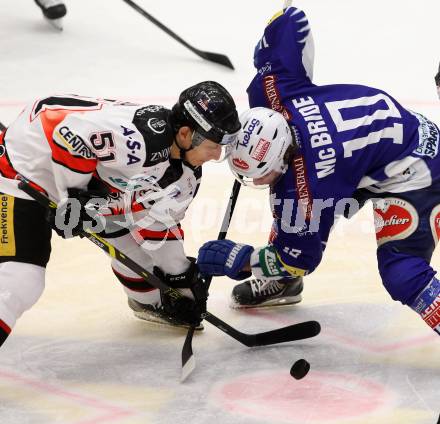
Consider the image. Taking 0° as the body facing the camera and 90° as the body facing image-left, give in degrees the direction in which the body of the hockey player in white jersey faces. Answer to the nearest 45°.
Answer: approximately 270°

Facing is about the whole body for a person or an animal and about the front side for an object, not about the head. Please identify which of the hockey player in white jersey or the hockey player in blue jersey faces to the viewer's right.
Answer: the hockey player in white jersey

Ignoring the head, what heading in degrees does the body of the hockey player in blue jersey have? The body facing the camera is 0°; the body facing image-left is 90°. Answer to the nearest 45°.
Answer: approximately 90°

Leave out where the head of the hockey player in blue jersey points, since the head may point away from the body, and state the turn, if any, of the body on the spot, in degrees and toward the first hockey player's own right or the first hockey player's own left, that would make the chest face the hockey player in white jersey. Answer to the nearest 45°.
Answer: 0° — they already face them

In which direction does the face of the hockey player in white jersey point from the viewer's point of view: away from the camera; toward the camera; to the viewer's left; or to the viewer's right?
to the viewer's right

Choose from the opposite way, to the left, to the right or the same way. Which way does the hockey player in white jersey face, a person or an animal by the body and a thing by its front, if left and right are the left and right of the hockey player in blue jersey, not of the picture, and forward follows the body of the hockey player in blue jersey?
the opposite way

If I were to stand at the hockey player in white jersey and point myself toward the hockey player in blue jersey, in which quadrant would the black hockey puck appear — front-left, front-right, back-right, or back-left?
front-right

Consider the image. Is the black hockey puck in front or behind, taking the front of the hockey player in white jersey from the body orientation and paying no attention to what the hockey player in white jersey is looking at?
in front

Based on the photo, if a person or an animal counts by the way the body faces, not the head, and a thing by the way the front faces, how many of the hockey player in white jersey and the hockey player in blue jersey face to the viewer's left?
1

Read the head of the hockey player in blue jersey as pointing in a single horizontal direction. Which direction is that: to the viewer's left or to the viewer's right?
to the viewer's left

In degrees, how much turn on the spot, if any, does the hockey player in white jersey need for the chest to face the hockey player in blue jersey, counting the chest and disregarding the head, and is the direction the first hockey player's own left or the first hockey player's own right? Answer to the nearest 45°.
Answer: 0° — they already face them
